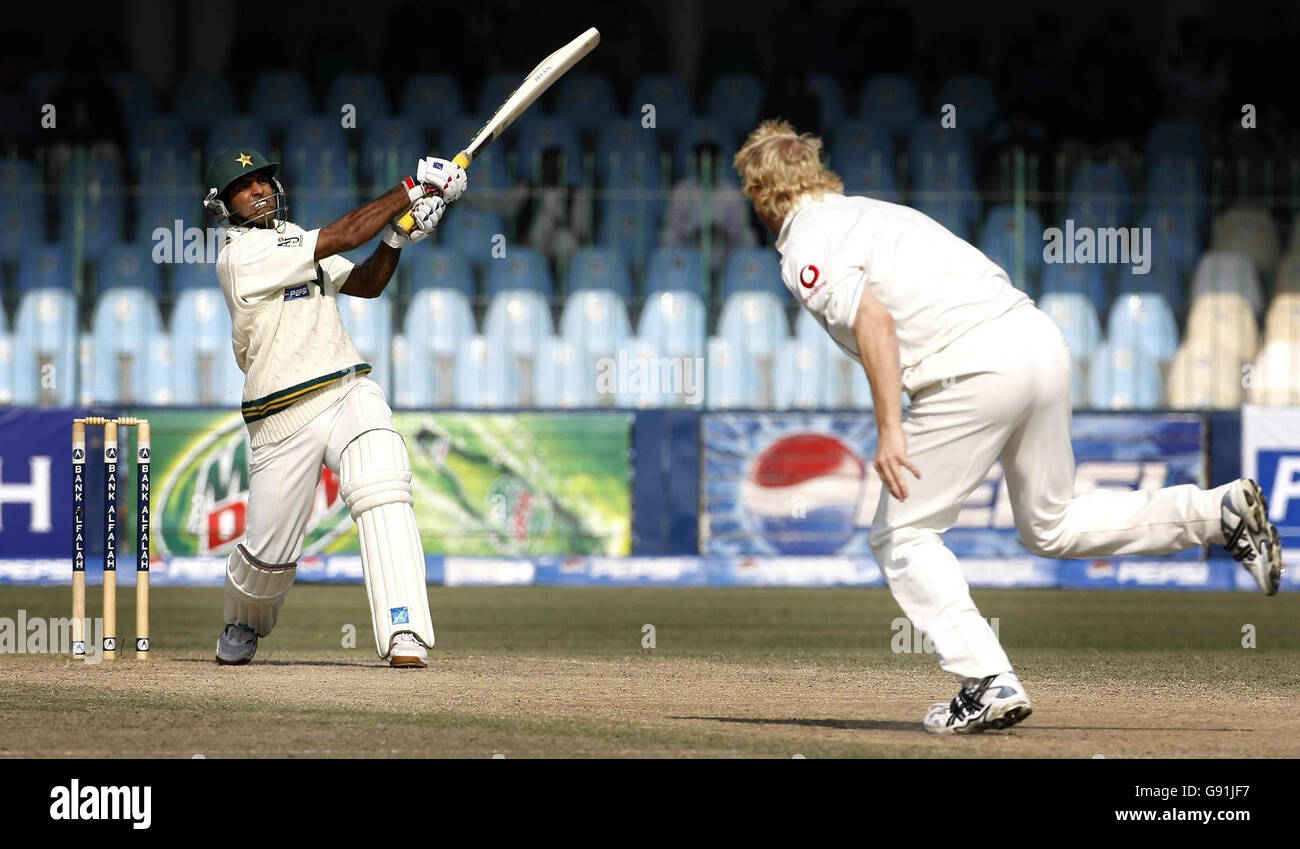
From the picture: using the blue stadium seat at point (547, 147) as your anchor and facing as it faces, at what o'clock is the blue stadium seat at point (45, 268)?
the blue stadium seat at point (45, 268) is roughly at 3 o'clock from the blue stadium seat at point (547, 147).

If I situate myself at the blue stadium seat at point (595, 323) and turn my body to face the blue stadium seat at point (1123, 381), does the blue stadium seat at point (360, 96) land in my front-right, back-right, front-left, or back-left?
back-left

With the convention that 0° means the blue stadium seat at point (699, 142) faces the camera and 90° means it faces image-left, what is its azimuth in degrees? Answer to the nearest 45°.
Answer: approximately 0°

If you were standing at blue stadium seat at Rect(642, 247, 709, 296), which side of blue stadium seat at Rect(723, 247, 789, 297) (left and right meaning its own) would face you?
right

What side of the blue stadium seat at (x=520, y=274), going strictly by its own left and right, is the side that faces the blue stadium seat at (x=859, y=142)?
left

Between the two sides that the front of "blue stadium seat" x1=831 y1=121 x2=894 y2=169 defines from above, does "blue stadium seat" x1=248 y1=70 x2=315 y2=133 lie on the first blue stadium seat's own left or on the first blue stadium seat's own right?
on the first blue stadium seat's own right

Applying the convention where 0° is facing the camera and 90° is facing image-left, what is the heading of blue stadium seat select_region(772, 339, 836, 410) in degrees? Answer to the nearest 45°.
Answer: approximately 0°

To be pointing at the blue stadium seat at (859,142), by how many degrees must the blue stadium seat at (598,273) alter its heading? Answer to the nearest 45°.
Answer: approximately 90° to its left

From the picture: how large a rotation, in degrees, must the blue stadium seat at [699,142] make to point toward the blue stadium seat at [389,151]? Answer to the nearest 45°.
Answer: approximately 90° to its right

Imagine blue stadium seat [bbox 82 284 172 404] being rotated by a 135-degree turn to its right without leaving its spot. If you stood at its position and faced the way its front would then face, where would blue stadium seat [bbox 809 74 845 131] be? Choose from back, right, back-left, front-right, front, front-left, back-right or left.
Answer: back-right

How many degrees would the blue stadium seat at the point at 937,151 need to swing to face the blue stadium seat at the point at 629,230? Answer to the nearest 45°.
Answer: approximately 90° to its right

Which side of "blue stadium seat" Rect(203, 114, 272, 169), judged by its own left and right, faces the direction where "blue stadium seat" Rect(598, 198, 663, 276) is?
left

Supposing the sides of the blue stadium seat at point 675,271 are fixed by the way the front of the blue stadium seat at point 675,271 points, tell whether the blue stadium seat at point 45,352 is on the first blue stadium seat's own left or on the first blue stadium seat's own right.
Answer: on the first blue stadium seat's own right
